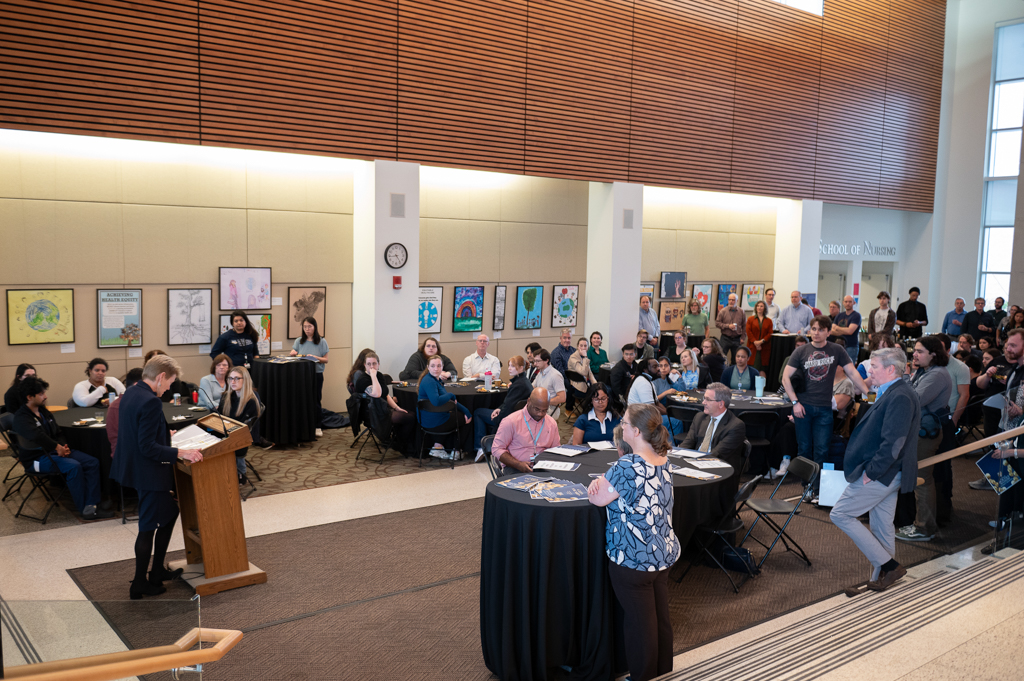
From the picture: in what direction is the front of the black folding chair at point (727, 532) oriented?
to the viewer's left

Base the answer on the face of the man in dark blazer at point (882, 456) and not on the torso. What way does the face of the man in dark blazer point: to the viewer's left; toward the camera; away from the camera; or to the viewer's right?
to the viewer's left

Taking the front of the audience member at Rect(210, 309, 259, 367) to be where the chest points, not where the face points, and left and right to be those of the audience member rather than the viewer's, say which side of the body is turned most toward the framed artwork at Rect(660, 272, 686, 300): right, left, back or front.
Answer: left

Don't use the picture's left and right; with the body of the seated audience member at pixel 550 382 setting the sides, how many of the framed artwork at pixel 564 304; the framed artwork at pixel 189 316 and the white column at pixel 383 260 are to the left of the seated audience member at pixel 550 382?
0

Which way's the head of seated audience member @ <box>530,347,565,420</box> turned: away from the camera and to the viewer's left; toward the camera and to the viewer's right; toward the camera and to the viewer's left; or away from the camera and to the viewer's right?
toward the camera and to the viewer's left

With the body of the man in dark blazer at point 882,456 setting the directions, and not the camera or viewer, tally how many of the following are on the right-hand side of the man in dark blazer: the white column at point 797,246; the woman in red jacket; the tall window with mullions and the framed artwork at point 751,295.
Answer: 4

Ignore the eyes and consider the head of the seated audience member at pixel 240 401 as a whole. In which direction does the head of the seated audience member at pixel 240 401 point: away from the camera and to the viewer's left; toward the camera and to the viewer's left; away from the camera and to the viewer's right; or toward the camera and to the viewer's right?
toward the camera and to the viewer's left

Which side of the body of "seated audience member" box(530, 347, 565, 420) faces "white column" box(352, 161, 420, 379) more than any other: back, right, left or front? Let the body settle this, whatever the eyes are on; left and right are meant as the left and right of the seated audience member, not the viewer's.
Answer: right

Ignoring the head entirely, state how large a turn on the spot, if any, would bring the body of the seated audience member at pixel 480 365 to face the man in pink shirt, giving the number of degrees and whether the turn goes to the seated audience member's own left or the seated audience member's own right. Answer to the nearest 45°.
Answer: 0° — they already face them

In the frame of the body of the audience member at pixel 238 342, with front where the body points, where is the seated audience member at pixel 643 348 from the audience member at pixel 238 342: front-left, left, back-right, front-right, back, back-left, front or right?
left

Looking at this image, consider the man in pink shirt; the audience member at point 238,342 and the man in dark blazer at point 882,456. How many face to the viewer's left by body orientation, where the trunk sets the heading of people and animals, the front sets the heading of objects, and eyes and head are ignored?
1

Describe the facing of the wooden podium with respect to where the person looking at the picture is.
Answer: facing to the right of the viewer

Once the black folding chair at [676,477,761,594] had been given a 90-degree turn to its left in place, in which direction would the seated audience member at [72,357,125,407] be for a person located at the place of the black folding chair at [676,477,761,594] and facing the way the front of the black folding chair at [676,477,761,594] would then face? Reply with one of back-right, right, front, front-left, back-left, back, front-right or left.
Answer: right

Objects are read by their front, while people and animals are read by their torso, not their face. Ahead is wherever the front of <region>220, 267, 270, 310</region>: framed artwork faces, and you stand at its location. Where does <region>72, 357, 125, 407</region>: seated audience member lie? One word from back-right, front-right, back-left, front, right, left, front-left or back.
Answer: front-right

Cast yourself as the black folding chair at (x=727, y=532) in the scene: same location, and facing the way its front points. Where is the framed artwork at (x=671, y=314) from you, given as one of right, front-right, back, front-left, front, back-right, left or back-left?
right

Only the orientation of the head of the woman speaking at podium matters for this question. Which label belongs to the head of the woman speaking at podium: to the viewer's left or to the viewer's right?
to the viewer's right
